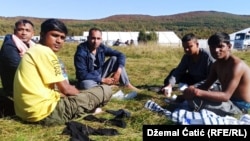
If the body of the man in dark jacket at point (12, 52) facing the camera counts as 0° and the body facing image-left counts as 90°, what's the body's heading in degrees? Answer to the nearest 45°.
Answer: approximately 315°

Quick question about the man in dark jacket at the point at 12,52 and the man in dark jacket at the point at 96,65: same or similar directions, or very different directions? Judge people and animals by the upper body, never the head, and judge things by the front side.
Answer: same or similar directions

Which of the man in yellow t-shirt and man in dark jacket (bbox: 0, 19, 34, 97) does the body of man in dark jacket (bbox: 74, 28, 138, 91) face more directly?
the man in yellow t-shirt

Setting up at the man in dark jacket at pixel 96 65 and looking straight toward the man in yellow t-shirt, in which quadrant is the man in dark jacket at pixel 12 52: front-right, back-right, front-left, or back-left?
front-right

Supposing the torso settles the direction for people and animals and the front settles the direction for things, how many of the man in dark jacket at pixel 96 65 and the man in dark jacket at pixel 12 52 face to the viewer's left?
0

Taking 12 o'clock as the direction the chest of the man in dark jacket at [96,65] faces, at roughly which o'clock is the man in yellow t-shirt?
The man in yellow t-shirt is roughly at 2 o'clock from the man in dark jacket.

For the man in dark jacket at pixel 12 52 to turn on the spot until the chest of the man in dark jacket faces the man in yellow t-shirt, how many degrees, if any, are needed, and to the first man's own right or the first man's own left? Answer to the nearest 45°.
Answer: approximately 45° to the first man's own right

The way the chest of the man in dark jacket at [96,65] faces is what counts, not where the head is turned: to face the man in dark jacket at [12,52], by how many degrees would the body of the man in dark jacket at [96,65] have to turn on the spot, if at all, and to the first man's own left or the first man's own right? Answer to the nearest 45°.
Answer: approximately 90° to the first man's own right

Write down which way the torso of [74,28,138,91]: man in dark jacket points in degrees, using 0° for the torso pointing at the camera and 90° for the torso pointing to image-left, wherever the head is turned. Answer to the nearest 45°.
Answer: approximately 315°
